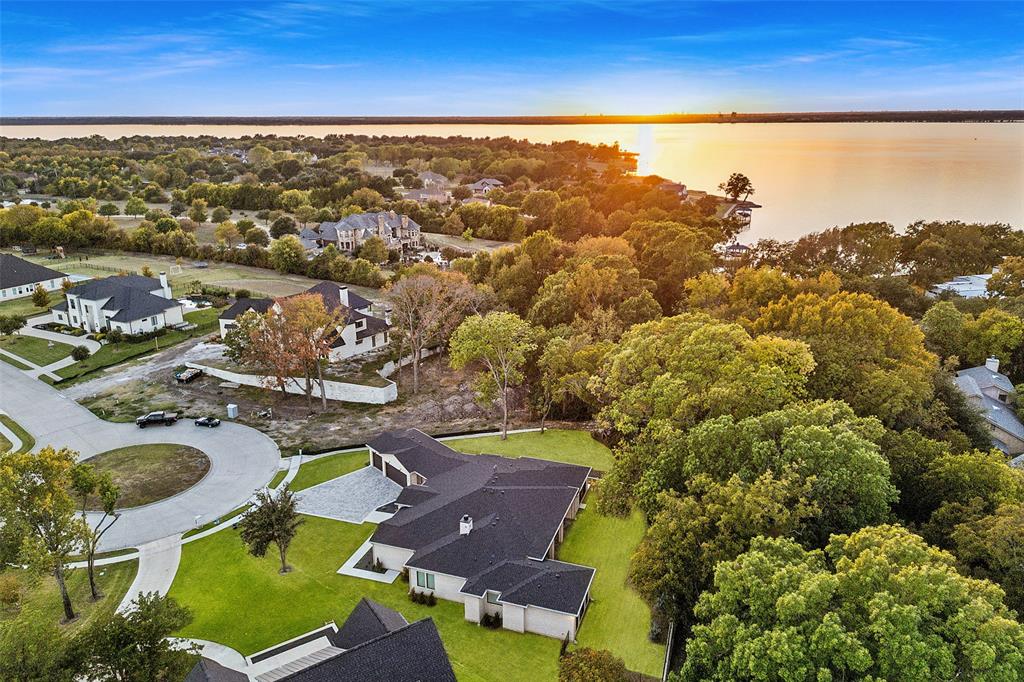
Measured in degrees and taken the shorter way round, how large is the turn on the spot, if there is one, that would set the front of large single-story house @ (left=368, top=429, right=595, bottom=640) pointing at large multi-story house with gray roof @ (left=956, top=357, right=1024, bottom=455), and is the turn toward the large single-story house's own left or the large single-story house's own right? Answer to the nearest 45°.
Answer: approximately 180°

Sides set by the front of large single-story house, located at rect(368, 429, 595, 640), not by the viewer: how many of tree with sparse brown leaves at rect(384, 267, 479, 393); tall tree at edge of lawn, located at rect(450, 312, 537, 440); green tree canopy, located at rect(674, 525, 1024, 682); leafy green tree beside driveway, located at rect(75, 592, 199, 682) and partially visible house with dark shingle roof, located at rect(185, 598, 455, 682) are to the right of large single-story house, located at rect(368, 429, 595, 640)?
2

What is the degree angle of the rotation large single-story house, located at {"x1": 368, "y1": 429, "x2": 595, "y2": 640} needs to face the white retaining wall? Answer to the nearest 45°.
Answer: approximately 45° to its right

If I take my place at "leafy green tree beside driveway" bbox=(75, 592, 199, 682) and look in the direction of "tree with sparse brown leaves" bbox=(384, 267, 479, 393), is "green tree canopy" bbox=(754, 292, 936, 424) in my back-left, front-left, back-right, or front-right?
front-right

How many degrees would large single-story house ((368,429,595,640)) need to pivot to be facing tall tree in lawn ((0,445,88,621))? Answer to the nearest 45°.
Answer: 0° — it already faces it

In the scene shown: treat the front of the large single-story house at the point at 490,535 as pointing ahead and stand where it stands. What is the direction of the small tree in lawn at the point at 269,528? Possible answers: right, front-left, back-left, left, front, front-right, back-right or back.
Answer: front

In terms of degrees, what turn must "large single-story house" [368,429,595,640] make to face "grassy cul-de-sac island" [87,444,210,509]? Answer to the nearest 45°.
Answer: approximately 45° to its right

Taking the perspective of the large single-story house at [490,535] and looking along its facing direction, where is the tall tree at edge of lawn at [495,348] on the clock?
The tall tree at edge of lawn is roughly at 3 o'clock from the large single-story house.

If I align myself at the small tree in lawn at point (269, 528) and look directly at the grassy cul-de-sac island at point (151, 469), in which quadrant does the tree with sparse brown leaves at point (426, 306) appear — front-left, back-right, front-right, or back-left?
front-right

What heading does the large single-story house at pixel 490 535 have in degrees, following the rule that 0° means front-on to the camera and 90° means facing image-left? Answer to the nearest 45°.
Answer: approximately 90°

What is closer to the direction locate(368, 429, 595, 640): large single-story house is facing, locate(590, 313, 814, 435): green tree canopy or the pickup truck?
the pickup truck

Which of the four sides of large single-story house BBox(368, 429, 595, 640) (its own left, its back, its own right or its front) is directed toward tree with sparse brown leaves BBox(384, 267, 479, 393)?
right

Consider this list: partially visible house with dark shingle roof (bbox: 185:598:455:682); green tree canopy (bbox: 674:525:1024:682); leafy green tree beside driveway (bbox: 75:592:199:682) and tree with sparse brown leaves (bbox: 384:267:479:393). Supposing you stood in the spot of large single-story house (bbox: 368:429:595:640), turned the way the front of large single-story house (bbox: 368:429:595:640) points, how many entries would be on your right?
1

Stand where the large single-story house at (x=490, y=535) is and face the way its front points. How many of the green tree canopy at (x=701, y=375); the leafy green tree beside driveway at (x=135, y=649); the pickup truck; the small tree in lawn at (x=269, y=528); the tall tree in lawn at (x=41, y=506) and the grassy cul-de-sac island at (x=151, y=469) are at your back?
1

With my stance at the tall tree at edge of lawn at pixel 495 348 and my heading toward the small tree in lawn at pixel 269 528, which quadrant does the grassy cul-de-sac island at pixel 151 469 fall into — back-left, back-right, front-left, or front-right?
front-right

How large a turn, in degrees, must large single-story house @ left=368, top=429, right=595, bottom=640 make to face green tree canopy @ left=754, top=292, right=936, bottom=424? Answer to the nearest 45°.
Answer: approximately 180°
